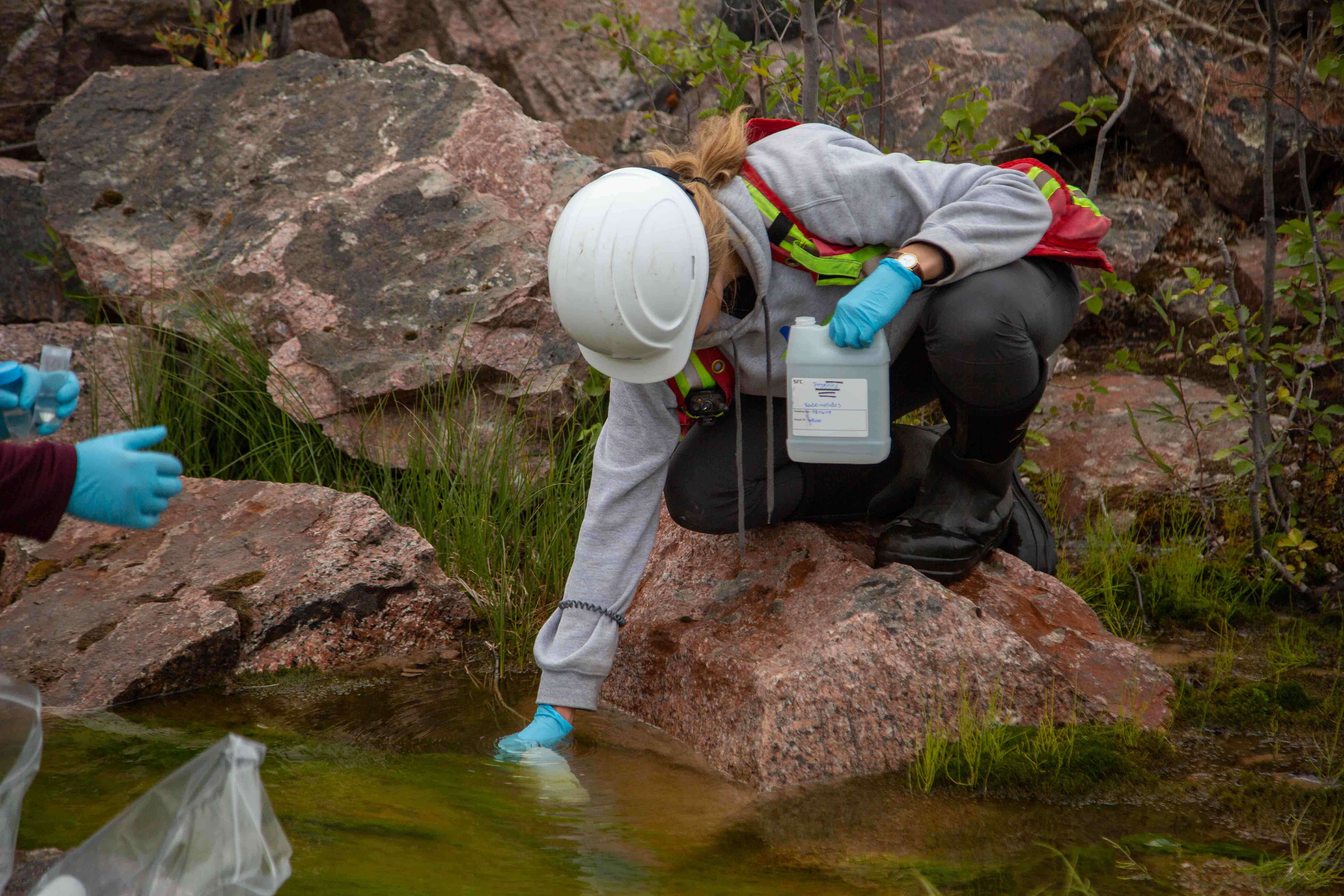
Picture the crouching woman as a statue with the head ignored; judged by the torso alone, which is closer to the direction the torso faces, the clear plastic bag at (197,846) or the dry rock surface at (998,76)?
the clear plastic bag

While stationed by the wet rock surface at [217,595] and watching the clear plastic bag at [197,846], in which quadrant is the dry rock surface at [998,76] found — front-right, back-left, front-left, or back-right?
back-left

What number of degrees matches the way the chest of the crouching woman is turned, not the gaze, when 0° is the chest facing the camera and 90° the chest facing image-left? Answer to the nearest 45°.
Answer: approximately 45°

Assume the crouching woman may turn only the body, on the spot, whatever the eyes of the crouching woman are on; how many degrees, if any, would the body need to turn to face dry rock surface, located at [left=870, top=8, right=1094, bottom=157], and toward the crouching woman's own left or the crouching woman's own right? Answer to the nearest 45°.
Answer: approximately 135° to the crouching woman's own right

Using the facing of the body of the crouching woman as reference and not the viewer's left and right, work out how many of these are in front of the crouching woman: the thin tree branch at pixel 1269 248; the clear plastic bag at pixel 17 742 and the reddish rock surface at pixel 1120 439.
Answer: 1

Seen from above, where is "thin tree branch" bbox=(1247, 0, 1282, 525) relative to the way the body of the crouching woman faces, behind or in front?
behind

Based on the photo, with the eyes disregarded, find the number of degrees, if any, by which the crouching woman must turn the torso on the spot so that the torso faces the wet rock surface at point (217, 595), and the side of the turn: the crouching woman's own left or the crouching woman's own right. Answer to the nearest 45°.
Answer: approximately 45° to the crouching woman's own right

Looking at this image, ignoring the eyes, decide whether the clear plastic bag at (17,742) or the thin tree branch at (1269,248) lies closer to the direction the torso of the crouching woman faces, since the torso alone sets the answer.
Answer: the clear plastic bag

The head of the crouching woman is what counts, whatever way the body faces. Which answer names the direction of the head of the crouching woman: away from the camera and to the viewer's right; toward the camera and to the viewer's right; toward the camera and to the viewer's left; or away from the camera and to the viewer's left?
toward the camera and to the viewer's left

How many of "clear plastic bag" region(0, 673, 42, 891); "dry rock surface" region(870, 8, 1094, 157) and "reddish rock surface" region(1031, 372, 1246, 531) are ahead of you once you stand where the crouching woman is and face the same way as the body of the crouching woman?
1

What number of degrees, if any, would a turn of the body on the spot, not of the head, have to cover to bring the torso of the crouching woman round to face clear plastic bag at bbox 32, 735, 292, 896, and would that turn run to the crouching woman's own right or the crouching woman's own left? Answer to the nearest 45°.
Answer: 0° — they already face it

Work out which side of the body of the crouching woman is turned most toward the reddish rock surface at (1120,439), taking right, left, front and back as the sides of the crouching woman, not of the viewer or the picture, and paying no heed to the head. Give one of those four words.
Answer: back
